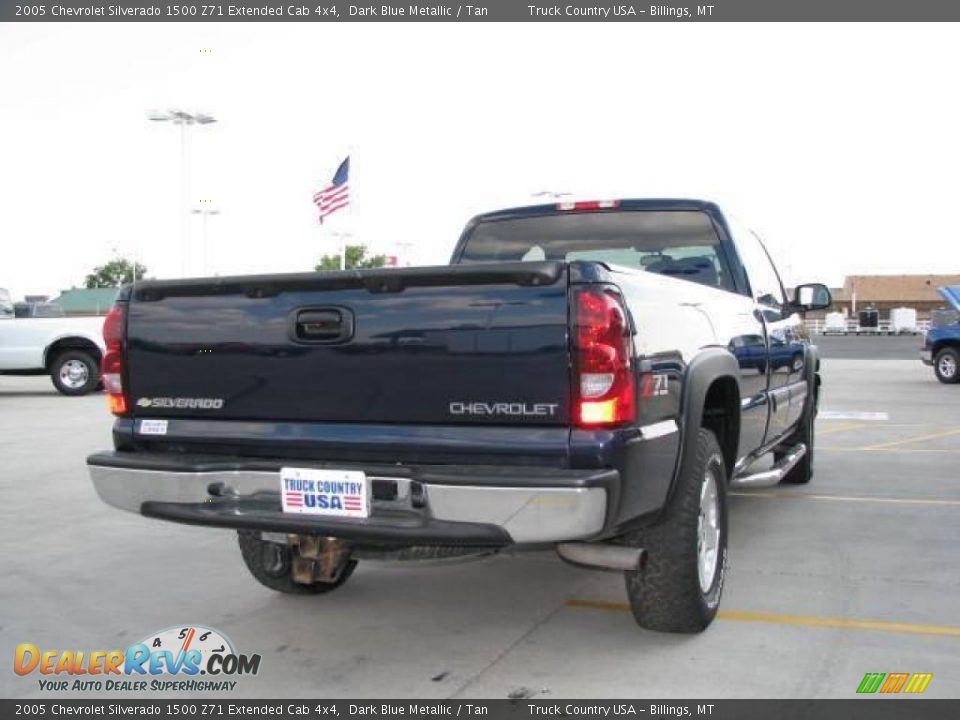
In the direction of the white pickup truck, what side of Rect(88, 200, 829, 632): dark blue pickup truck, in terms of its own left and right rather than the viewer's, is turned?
left

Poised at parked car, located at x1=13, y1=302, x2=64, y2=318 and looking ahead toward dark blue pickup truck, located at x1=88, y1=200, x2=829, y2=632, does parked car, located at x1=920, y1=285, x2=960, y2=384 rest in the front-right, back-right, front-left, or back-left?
front-left

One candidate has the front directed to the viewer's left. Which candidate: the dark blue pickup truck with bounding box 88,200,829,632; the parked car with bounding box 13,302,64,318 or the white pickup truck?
the white pickup truck

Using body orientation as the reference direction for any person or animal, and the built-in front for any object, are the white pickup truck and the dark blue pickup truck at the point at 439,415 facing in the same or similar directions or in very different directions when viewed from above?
very different directions

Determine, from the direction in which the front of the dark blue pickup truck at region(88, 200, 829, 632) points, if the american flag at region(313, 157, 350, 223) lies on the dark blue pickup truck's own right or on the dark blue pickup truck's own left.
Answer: on the dark blue pickup truck's own left

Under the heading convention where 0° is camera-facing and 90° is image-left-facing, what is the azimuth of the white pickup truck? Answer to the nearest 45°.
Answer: approximately 90°

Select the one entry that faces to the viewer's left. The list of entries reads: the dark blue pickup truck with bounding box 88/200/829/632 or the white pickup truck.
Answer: the white pickup truck

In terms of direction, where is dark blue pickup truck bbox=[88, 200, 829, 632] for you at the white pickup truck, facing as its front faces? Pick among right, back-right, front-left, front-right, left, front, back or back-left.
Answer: left

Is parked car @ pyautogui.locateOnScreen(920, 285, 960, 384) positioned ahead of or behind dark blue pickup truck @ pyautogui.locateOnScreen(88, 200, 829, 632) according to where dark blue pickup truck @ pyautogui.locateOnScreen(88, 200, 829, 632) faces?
ahead

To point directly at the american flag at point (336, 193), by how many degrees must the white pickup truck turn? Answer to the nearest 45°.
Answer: approximately 135° to its right

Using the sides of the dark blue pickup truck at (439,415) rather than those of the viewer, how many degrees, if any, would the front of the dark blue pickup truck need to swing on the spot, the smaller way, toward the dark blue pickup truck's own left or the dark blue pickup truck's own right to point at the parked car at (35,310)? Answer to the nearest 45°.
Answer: approximately 90° to the dark blue pickup truck's own left

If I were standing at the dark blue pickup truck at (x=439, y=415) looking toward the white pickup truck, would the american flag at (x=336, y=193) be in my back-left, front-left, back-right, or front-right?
front-right
